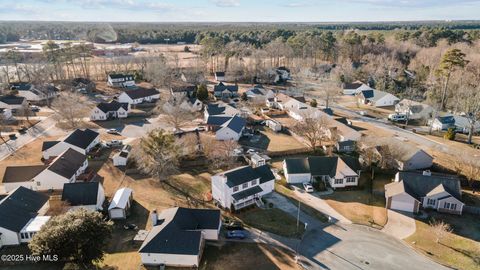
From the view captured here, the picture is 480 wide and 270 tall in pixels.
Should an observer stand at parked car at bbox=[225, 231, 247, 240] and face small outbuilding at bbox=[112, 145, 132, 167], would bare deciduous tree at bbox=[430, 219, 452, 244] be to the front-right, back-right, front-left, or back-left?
back-right

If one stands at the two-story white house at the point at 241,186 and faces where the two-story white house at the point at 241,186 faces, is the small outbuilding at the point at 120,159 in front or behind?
behind

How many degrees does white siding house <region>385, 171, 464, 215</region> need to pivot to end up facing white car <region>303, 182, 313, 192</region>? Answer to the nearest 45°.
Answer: approximately 90° to its right

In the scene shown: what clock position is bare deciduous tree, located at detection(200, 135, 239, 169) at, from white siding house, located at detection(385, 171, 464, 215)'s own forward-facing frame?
The bare deciduous tree is roughly at 3 o'clock from the white siding house.

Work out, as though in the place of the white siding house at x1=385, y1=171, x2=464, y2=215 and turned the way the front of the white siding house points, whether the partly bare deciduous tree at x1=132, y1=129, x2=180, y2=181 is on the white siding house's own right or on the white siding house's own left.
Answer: on the white siding house's own right

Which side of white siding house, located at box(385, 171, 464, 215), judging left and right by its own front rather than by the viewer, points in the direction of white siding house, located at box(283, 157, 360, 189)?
right

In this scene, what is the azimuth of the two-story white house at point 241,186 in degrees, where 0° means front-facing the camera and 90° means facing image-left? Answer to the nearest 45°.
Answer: approximately 315°

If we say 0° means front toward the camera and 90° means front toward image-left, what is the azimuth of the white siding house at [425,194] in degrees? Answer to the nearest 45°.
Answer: approximately 0°

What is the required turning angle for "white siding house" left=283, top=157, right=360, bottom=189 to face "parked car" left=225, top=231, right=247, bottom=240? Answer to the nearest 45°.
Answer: approximately 45° to its right
